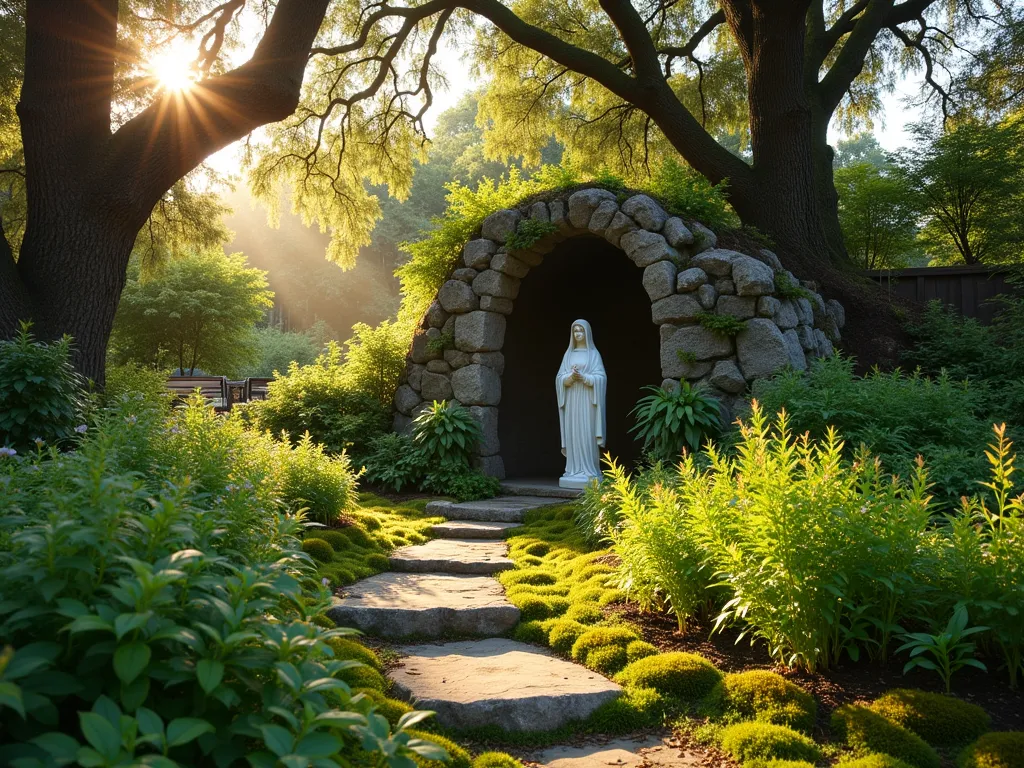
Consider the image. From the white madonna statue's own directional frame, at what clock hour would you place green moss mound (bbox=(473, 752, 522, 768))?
The green moss mound is roughly at 12 o'clock from the white madonna statue.

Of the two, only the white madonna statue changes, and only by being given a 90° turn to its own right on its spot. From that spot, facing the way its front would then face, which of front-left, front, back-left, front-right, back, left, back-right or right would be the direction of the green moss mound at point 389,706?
left

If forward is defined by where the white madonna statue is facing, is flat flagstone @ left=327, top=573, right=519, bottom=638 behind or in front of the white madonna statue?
in front

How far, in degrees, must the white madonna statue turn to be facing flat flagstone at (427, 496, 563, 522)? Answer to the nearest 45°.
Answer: approximately 45° to its right

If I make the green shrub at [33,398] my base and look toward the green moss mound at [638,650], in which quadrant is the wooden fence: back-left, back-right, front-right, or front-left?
front-left

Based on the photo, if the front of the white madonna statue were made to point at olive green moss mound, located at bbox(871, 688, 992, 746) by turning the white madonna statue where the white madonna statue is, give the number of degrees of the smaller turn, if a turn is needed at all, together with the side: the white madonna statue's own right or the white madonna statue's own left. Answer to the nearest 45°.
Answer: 0° — it already faces it

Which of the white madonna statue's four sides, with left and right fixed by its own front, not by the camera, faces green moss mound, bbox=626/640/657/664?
front

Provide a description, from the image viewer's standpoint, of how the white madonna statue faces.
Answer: facing the viewer

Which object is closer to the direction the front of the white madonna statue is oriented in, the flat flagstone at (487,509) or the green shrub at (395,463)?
the flat flagstone
